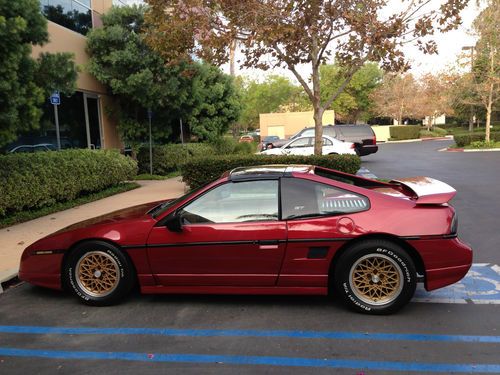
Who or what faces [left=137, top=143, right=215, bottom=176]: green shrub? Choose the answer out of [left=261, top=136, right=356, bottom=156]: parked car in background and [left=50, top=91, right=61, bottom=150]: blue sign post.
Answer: the parked car in background

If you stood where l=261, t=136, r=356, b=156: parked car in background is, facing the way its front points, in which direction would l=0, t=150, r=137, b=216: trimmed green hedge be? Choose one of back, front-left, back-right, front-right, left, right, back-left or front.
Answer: front-left

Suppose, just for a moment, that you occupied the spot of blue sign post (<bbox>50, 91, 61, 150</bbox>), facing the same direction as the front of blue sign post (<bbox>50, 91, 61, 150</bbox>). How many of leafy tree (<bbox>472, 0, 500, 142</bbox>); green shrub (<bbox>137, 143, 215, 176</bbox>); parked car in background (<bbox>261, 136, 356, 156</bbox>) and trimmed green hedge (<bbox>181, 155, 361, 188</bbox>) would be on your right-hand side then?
0

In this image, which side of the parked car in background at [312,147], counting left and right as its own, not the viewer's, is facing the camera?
left

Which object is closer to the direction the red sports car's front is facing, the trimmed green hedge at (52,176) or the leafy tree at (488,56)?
the trimmed green hedge

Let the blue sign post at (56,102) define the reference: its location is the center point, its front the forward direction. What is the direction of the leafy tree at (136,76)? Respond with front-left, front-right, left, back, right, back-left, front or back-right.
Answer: back-left

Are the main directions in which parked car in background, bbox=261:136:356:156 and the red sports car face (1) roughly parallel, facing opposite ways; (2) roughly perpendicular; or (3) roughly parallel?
roughly parallel

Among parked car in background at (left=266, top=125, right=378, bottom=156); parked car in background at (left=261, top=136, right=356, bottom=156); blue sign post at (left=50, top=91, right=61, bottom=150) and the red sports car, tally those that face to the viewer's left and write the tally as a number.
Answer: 3

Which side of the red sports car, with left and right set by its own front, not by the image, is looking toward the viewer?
left

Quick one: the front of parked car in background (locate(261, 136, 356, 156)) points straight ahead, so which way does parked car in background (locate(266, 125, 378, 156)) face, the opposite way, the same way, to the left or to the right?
the same way

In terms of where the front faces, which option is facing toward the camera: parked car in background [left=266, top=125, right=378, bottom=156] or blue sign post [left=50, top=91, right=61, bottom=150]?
the blue sign post

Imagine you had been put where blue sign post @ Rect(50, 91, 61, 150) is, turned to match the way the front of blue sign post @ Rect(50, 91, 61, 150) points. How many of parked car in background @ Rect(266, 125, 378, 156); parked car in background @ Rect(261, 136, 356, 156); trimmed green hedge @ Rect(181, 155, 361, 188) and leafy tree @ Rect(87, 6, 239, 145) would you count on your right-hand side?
0

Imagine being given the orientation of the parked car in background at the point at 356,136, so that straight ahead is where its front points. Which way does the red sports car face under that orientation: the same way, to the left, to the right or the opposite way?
the same way

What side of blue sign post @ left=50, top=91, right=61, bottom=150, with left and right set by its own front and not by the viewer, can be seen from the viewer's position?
front

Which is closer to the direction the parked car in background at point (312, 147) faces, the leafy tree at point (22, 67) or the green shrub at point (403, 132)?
the leafy tree

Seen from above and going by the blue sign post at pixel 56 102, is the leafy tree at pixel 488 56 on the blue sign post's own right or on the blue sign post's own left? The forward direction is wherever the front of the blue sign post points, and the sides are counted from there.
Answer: on the blue sign post's own left

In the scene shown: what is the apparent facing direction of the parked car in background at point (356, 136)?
to the viewer's left
